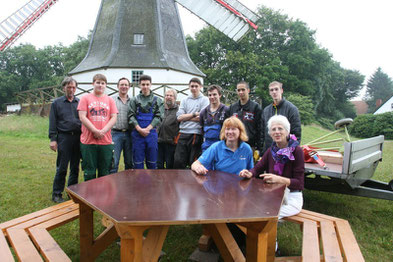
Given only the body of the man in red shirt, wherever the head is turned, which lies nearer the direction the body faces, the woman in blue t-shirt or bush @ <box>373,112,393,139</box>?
the woman in blue t-shirt

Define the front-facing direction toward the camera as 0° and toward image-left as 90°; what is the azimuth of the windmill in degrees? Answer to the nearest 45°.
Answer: approximately 0°

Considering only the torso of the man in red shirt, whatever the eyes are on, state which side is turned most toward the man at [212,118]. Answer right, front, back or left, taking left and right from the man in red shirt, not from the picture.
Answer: left

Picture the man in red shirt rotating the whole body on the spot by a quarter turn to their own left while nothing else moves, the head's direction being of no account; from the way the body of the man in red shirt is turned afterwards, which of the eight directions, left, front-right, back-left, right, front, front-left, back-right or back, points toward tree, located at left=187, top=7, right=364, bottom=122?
front-left
